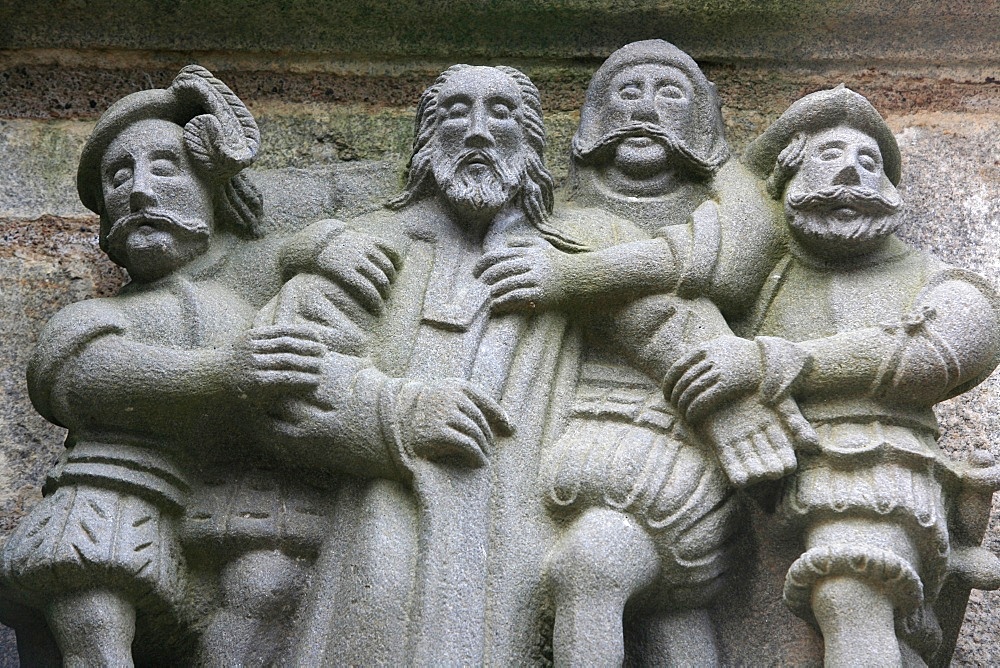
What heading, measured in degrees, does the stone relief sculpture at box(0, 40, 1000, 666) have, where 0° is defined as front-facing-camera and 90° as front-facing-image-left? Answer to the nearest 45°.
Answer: approximately 0°
